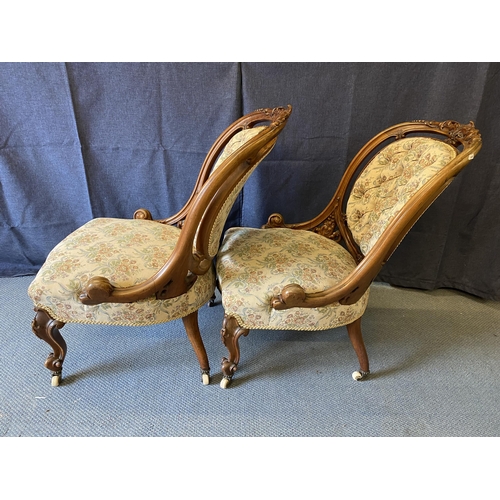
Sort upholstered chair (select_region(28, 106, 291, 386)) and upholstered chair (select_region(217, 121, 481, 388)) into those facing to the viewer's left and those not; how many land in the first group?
2

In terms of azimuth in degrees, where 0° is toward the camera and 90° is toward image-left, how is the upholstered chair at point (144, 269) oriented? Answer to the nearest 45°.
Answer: approximately 90°

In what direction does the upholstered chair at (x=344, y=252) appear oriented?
to the viewer's left
